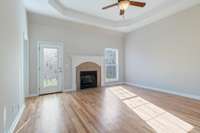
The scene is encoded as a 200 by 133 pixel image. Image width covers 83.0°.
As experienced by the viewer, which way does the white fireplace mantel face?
facing the viewer and to the right of the viewer

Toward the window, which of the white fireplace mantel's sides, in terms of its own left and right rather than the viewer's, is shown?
left

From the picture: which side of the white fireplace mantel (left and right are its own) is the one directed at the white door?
right
